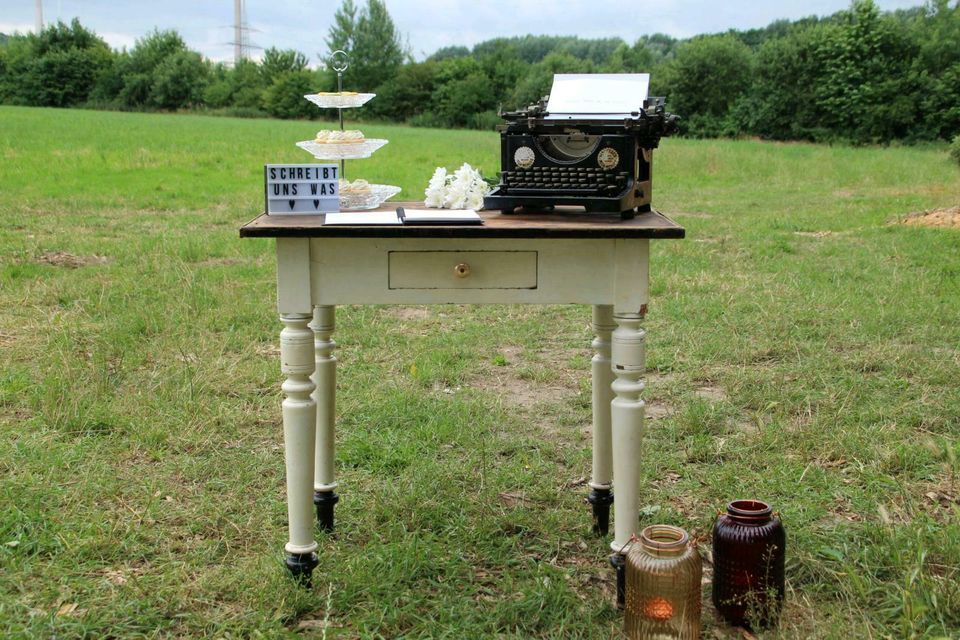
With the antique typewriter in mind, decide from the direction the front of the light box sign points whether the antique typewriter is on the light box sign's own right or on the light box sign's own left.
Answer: on the light box sign's own left

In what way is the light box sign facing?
toward the camera

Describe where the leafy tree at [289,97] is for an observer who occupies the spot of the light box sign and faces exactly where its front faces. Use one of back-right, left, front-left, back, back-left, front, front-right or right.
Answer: back

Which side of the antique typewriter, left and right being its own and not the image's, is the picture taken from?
front

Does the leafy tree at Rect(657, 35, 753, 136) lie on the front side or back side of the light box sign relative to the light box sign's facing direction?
on the back side

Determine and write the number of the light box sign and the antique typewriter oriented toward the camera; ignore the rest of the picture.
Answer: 2

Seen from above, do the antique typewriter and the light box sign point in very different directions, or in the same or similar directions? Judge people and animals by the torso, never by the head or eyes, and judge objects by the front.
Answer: same or similar directions
